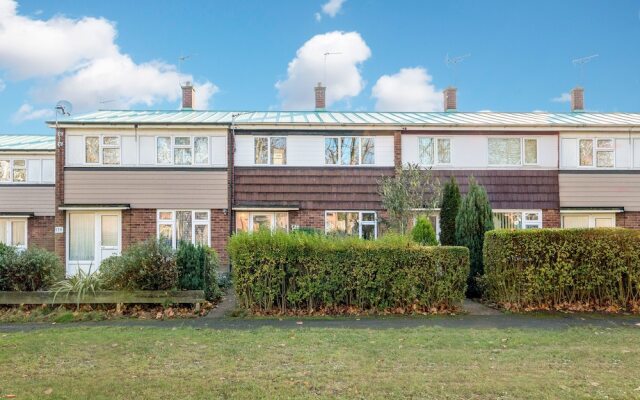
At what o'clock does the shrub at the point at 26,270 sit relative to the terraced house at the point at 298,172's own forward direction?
The shrub is roughly at 1 o'clock from the terraced house.

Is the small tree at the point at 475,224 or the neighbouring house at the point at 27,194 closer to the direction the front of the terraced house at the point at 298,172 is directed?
the small tree

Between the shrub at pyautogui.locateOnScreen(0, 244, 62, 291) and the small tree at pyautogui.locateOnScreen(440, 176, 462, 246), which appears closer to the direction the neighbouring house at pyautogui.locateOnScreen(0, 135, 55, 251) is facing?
the shrub

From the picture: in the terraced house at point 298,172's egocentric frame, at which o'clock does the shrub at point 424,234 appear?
The shrub is roughly at 11 o'clock from the terraced house.

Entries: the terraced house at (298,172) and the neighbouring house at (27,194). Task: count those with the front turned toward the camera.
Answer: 2

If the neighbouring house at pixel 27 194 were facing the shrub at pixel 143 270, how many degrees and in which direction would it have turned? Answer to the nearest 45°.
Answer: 0° — it already faces it

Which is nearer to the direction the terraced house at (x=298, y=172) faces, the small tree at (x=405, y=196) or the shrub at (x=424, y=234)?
the shrub

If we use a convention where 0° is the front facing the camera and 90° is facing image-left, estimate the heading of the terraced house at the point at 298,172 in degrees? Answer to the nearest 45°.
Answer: approximately 0°
